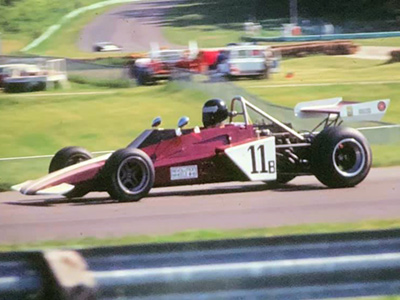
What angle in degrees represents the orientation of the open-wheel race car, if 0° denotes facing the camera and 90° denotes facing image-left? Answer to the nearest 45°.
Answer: approximately 45°

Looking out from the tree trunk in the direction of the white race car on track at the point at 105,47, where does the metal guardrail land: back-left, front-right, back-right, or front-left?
front-left
